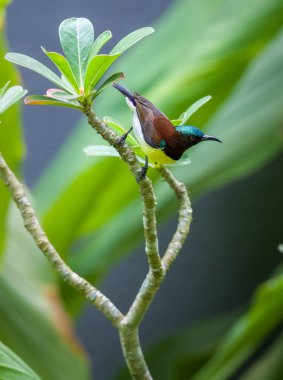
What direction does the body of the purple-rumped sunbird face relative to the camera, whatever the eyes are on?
to the viewer's right
